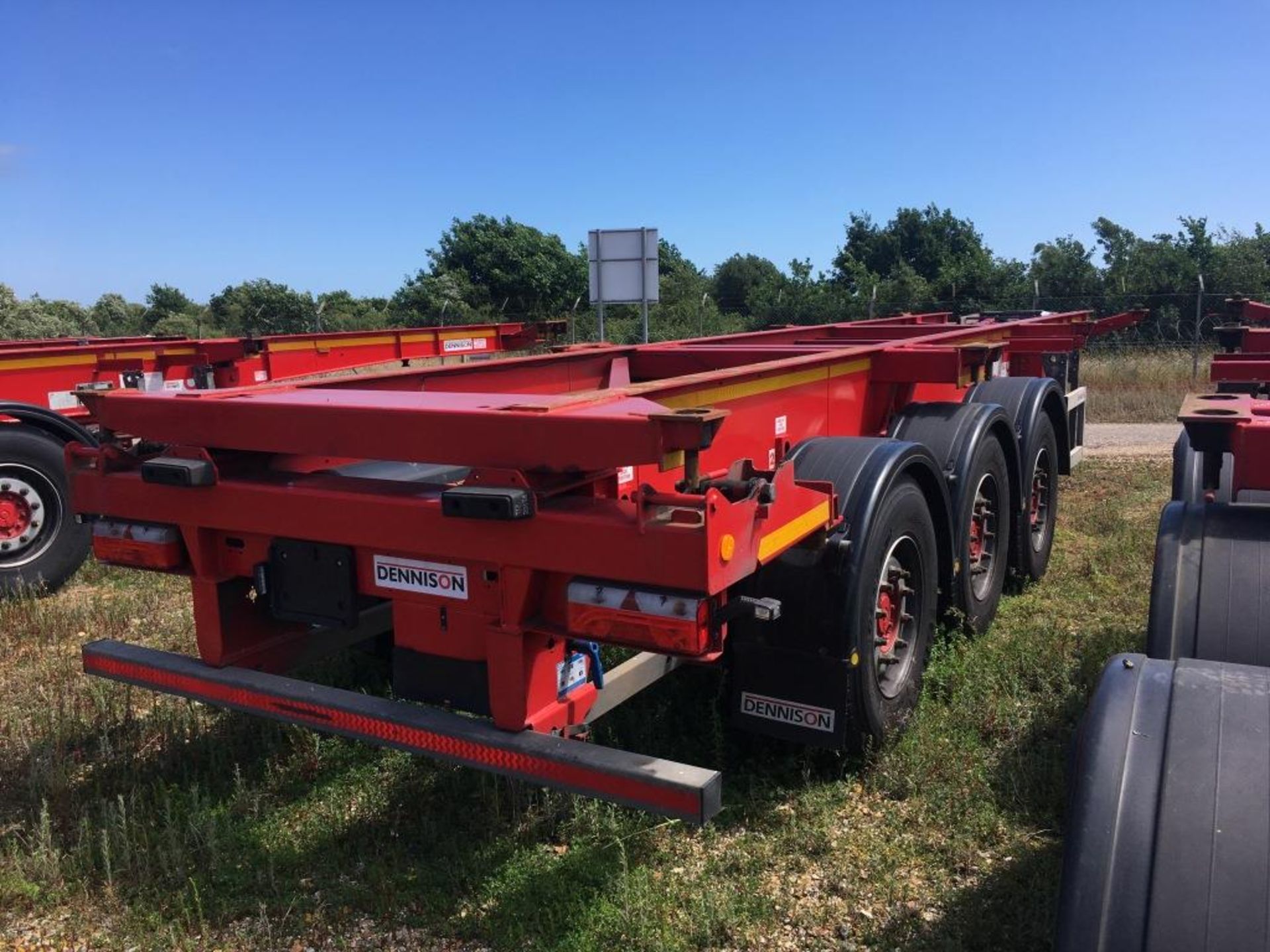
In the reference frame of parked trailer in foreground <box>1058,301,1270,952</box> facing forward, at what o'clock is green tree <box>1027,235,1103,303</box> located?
The green tree is roughly at 12 o'clock from the parked trailer in foreground.

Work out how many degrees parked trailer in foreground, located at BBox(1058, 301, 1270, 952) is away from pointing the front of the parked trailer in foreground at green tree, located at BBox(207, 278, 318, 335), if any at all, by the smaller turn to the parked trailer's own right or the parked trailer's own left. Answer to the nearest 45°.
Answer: approximately 45° to the parked trailer's own left

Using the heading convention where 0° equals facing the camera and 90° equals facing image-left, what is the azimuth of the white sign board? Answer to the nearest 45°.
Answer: approximately 180°

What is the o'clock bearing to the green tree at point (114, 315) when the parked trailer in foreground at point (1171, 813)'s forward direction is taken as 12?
The green tree is roughly at 10 o'clock from the parked trailer in foreground.

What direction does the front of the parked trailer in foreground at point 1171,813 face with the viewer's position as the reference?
facing away from the viewer

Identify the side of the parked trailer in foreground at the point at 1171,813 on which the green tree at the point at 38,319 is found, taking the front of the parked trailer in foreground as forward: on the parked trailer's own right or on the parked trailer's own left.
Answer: on the parked trailer's own left

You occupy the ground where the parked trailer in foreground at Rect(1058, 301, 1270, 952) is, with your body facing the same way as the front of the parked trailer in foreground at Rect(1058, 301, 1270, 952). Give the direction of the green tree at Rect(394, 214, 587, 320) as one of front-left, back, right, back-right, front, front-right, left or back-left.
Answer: front-left

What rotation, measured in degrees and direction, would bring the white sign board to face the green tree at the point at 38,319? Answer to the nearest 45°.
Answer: approximately 45° to its left

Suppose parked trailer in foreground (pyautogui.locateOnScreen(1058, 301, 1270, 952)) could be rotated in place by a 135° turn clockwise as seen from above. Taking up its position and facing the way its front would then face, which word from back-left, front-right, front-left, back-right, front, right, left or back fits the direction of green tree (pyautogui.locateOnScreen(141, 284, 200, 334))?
back

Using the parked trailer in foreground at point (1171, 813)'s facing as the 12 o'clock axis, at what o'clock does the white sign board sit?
The white sign board is roughly at 11 o'clock from the parked trailer in foreground.

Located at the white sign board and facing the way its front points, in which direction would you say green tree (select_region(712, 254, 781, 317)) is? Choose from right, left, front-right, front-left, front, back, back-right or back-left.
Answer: front

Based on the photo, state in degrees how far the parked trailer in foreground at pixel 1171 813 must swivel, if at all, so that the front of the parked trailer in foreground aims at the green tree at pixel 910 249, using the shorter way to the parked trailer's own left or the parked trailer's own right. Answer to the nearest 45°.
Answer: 0° — it already faces it
